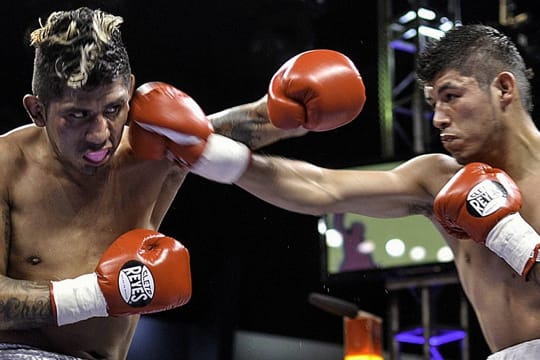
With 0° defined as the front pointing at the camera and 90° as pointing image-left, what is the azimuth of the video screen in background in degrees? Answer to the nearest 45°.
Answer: approximately 0°

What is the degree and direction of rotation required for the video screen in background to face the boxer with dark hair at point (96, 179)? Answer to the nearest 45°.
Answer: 0° — it already faces them

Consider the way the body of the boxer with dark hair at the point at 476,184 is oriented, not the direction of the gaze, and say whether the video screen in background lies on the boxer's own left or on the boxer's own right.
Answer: on the boxer's own right

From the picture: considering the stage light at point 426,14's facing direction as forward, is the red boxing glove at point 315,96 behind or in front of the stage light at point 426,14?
in front

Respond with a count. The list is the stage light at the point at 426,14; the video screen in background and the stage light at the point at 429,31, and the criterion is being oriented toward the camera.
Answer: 3

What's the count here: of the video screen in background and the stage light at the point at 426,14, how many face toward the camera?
2

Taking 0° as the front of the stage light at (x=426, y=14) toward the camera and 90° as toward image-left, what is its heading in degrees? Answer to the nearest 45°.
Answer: approximately 0°
